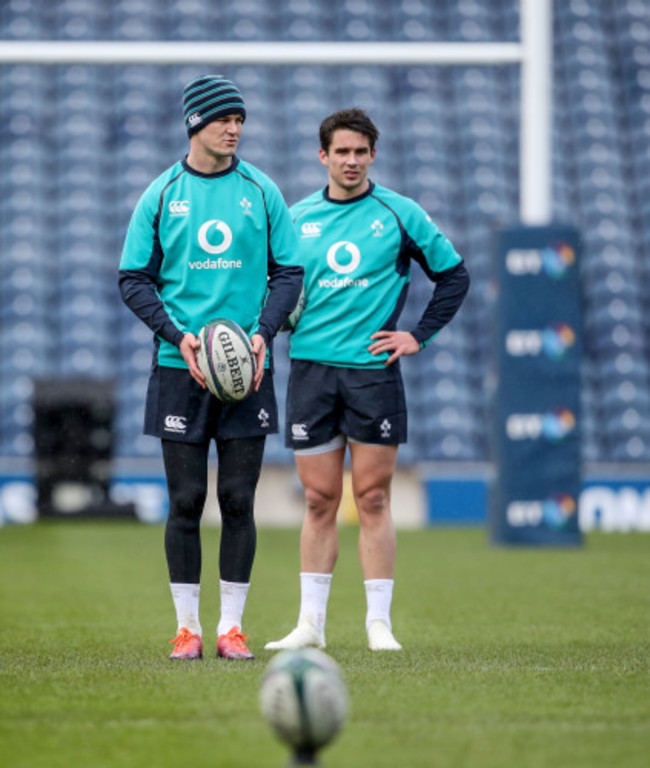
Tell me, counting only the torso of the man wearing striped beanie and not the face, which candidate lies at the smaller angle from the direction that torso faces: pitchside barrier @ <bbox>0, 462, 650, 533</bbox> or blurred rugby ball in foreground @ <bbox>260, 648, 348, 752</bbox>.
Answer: the blurred rugby ball in foreground

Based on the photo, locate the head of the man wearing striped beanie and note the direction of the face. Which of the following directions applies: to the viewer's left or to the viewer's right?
to the viewer's right

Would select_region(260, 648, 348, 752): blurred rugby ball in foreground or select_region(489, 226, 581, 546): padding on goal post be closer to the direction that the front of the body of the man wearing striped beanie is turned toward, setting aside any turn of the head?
the blurred rugby ball in foreground

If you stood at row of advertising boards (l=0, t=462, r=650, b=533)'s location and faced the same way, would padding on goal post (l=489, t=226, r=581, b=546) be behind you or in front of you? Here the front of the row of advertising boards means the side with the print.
in front

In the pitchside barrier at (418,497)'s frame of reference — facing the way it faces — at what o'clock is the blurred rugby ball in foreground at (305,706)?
The blurred rugby ball in foreground is roughly at 12 o'clock from the pitchside barrier.

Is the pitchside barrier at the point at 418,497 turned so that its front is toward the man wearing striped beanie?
yes

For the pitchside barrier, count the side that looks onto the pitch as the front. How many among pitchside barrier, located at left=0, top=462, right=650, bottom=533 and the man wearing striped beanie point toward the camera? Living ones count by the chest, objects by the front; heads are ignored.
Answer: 2

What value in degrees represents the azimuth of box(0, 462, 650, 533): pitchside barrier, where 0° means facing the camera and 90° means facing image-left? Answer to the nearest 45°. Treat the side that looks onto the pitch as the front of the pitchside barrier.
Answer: approximately 0°

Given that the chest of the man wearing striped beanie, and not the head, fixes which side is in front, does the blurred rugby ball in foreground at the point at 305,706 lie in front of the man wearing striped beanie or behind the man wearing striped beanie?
in front
